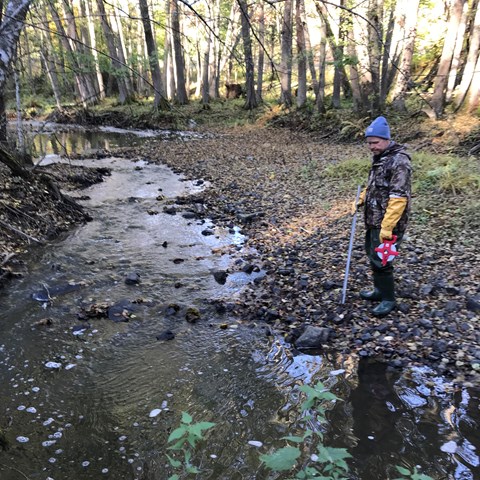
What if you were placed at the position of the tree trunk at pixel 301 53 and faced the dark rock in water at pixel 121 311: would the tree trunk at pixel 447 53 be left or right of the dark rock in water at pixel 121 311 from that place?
left

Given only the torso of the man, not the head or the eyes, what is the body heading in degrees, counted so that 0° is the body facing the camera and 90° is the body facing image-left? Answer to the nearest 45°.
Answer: approximately 45°

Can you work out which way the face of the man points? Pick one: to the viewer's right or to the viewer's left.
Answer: to the viewer's left

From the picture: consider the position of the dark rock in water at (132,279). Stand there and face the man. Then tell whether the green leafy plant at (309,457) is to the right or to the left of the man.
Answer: right
